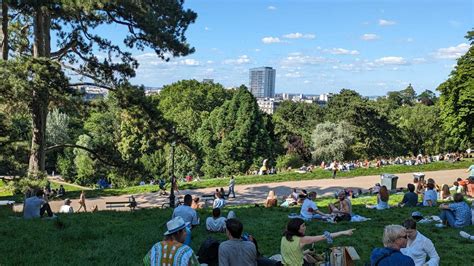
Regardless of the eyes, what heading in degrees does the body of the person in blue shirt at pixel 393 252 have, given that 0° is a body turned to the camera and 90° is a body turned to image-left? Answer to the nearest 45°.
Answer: approximately 225°

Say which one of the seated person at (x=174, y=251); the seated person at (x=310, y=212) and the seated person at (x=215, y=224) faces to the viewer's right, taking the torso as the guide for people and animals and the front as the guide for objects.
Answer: the seated person at (x=310, y=212)

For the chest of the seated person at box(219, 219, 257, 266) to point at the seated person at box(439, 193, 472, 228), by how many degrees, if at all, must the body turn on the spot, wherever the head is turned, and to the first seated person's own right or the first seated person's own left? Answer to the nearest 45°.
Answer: approximately 45° to the first seated person's own right

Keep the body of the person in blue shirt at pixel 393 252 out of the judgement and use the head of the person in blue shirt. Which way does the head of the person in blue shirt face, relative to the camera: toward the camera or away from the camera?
away from the camera

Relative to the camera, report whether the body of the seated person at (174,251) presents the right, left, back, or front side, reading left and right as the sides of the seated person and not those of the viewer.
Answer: back

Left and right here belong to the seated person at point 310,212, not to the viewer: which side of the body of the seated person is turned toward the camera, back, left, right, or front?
right

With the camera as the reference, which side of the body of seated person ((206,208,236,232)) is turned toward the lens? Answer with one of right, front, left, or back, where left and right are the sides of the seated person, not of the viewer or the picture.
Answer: back

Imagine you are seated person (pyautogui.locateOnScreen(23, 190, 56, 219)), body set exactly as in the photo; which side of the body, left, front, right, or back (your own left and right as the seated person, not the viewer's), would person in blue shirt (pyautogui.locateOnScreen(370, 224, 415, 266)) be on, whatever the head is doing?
right

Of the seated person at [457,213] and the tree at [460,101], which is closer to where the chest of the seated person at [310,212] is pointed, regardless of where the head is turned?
the seated person

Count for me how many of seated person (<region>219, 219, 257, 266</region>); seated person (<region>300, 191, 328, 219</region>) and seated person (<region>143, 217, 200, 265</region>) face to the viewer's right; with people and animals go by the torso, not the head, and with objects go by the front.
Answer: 1

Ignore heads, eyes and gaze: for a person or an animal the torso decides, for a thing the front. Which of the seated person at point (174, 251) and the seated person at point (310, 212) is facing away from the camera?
the seated person at point (174, 251)

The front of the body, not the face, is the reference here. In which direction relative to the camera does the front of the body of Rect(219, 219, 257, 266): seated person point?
away from the camera

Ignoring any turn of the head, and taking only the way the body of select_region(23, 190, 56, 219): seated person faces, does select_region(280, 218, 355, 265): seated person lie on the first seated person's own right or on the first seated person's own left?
on the first seated person's own right

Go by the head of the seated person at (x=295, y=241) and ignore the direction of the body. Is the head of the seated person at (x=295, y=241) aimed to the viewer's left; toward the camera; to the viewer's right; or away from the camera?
to the viewer's right
